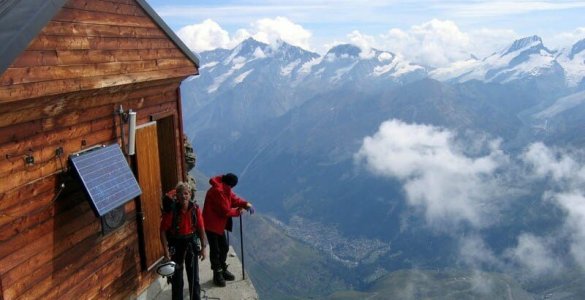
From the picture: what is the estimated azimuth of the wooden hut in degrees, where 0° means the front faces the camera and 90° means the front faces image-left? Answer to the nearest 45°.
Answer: approximately 315°
